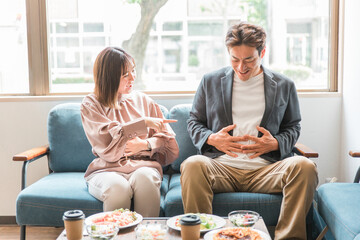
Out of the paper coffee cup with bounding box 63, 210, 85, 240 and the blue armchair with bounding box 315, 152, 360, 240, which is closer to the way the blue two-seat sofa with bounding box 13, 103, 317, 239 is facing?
the paper coffee cup

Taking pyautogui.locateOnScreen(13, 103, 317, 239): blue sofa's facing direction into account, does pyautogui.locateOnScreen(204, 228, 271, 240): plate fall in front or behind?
in front

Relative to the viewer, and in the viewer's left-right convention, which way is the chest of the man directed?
facing the viewer

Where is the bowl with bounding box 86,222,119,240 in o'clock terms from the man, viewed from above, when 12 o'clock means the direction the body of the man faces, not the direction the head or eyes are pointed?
The bowl is roughly at 1 o'clock from the man.

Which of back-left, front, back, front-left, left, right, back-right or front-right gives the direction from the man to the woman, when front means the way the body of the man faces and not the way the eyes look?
right

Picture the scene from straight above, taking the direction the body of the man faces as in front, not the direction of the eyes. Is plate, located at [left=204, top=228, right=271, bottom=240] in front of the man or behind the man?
in front

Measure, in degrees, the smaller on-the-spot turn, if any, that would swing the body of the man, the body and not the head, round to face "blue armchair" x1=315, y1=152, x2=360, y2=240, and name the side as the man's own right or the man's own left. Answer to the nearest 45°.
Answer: approximately 45° to the man's own left

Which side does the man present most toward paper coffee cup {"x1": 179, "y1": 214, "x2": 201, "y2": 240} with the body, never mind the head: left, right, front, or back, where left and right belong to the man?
front

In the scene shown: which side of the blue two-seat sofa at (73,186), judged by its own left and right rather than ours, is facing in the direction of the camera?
front

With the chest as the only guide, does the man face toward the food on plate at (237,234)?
yes

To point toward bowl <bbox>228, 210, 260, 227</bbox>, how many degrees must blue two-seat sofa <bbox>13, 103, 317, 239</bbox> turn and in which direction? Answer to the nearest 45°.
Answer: approximately 45° to its left

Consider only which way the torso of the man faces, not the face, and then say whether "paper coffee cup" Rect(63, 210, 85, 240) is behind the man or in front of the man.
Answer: in front

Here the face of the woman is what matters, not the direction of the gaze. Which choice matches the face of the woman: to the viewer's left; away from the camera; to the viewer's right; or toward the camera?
to the viewer's right
